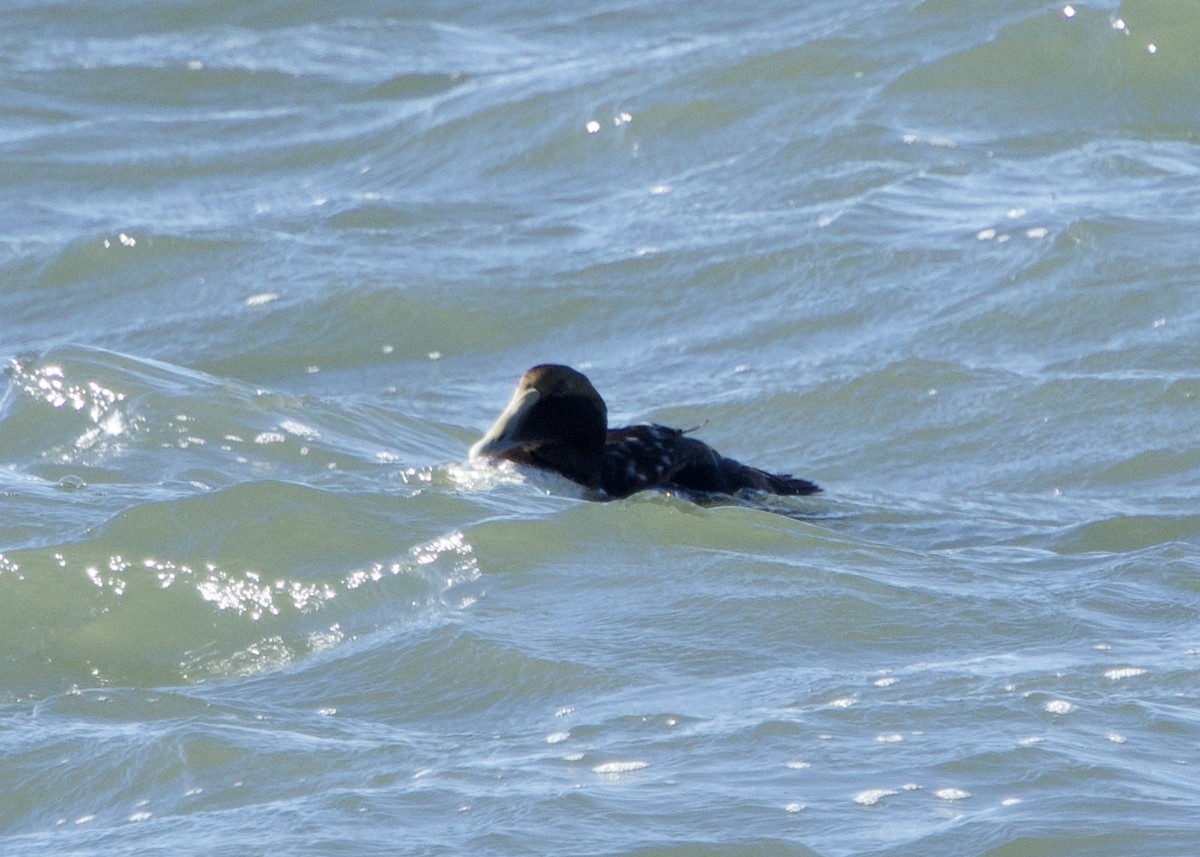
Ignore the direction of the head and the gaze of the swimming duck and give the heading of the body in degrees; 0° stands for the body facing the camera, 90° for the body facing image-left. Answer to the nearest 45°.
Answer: approximately 90°
